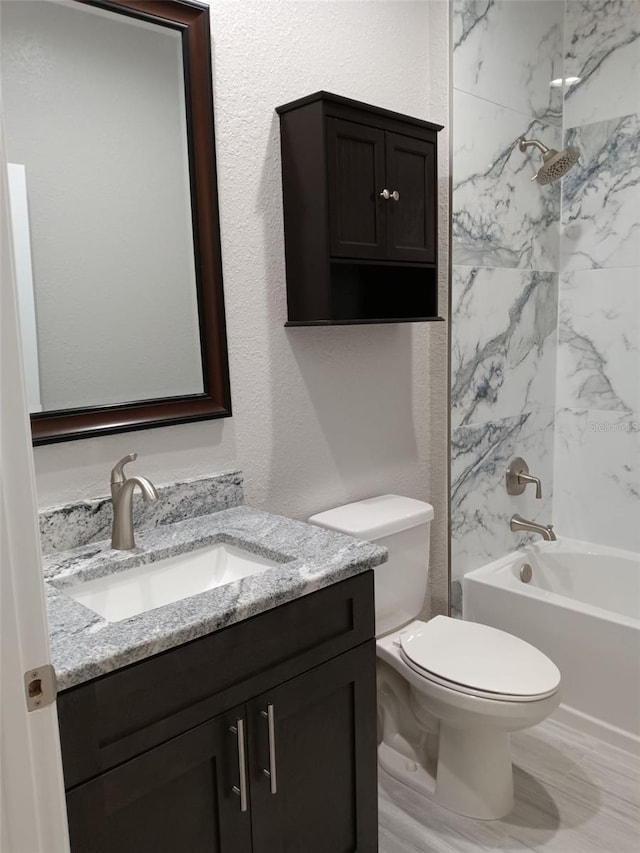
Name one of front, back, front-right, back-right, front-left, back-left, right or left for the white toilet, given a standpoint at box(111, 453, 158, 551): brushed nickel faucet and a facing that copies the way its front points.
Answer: front-left

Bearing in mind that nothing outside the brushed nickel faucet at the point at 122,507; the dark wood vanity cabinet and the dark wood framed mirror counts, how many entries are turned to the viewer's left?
0

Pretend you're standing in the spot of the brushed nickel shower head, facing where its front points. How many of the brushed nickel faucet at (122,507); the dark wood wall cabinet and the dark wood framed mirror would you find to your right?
3

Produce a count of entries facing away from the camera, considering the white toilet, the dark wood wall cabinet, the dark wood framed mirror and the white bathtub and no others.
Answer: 0

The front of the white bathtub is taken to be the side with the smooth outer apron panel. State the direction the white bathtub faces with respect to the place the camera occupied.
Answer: facing the viewer and to the left of the viewer

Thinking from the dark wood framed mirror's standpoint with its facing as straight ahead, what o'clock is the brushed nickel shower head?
The brushed nickel shower head is roughly at 10 o'clock from the dark wood framed mirror.

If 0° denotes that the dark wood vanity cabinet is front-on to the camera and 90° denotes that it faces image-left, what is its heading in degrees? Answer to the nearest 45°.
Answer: approximately 315°

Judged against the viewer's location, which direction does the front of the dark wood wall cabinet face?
facing the viewer and to the right of the viewer

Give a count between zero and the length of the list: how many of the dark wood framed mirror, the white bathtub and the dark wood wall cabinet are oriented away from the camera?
0

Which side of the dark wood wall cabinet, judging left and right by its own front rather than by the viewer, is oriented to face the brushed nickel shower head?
left

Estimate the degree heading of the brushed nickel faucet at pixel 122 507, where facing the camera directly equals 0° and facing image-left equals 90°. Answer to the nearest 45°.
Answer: approximately 315°
